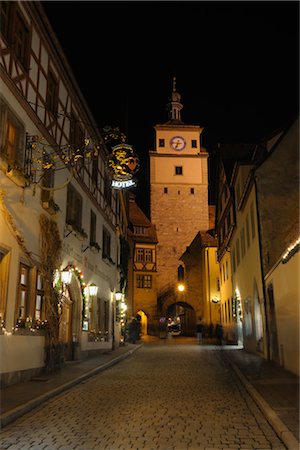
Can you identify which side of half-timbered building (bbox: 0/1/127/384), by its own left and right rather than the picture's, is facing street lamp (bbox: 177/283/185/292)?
left

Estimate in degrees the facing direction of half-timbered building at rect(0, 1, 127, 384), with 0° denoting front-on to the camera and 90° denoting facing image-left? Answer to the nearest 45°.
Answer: approximately 270°
